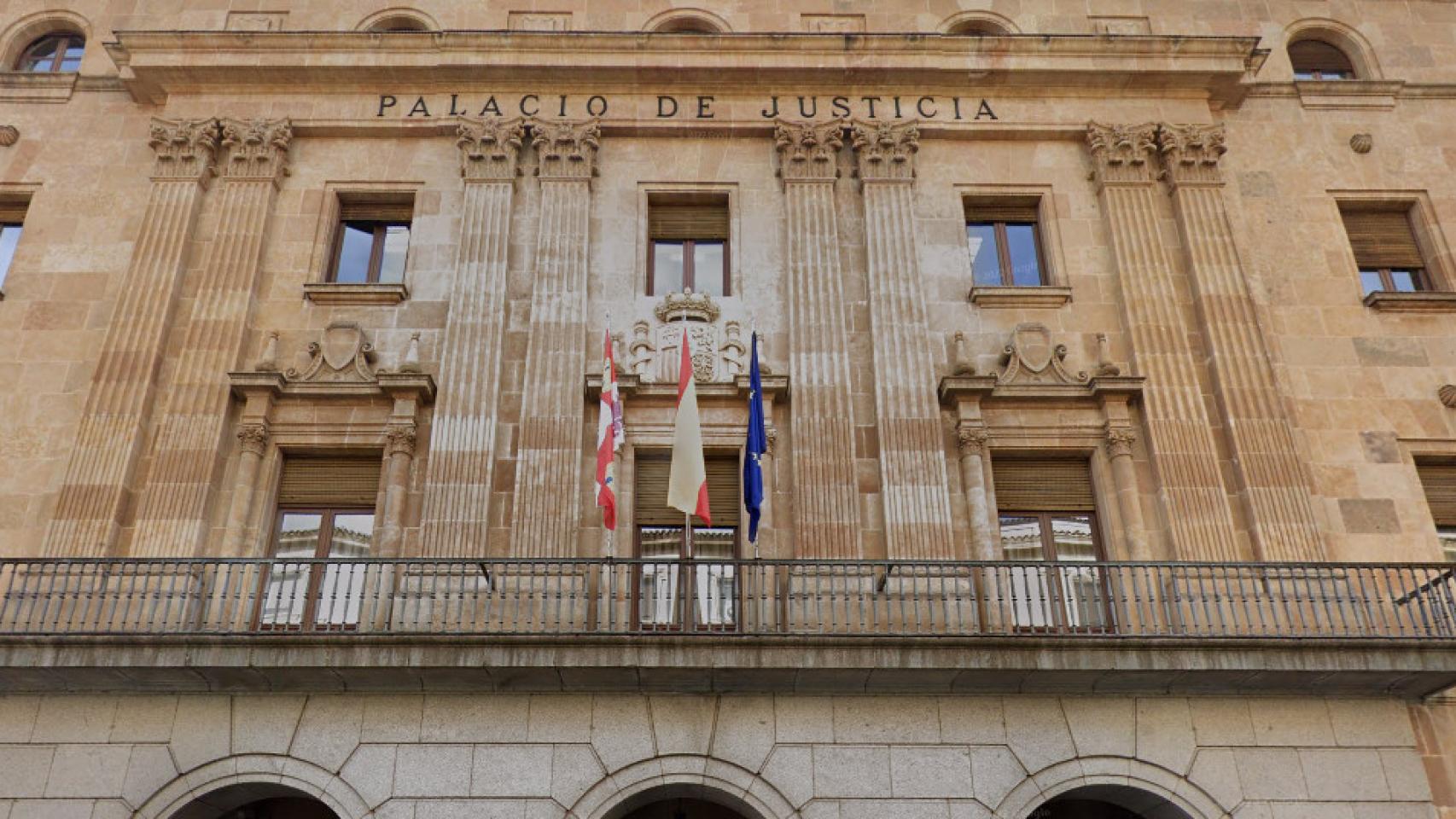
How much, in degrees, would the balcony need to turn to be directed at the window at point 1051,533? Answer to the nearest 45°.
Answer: approximately 90° to its left

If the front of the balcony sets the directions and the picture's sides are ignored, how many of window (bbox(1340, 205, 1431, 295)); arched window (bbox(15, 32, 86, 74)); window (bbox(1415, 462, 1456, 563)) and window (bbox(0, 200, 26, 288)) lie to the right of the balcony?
2

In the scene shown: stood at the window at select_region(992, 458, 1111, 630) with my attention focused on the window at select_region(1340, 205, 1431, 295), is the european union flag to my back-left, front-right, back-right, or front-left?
back-right

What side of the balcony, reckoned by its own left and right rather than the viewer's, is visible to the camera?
front

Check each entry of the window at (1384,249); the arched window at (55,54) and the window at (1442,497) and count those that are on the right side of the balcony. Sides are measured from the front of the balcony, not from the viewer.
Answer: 1

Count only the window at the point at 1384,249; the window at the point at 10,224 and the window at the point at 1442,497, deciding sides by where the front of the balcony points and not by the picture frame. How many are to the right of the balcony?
1

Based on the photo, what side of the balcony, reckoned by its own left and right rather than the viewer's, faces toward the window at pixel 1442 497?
left

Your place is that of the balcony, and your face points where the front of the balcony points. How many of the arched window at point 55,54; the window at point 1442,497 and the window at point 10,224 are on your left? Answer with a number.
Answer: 1

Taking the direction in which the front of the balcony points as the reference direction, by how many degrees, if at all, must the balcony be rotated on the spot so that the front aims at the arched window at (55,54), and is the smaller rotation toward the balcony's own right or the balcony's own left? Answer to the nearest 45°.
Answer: approximately 90° to the balcony's own right

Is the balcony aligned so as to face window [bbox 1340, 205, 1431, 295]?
no

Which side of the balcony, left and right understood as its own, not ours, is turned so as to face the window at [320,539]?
right

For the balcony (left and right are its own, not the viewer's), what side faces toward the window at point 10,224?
right
